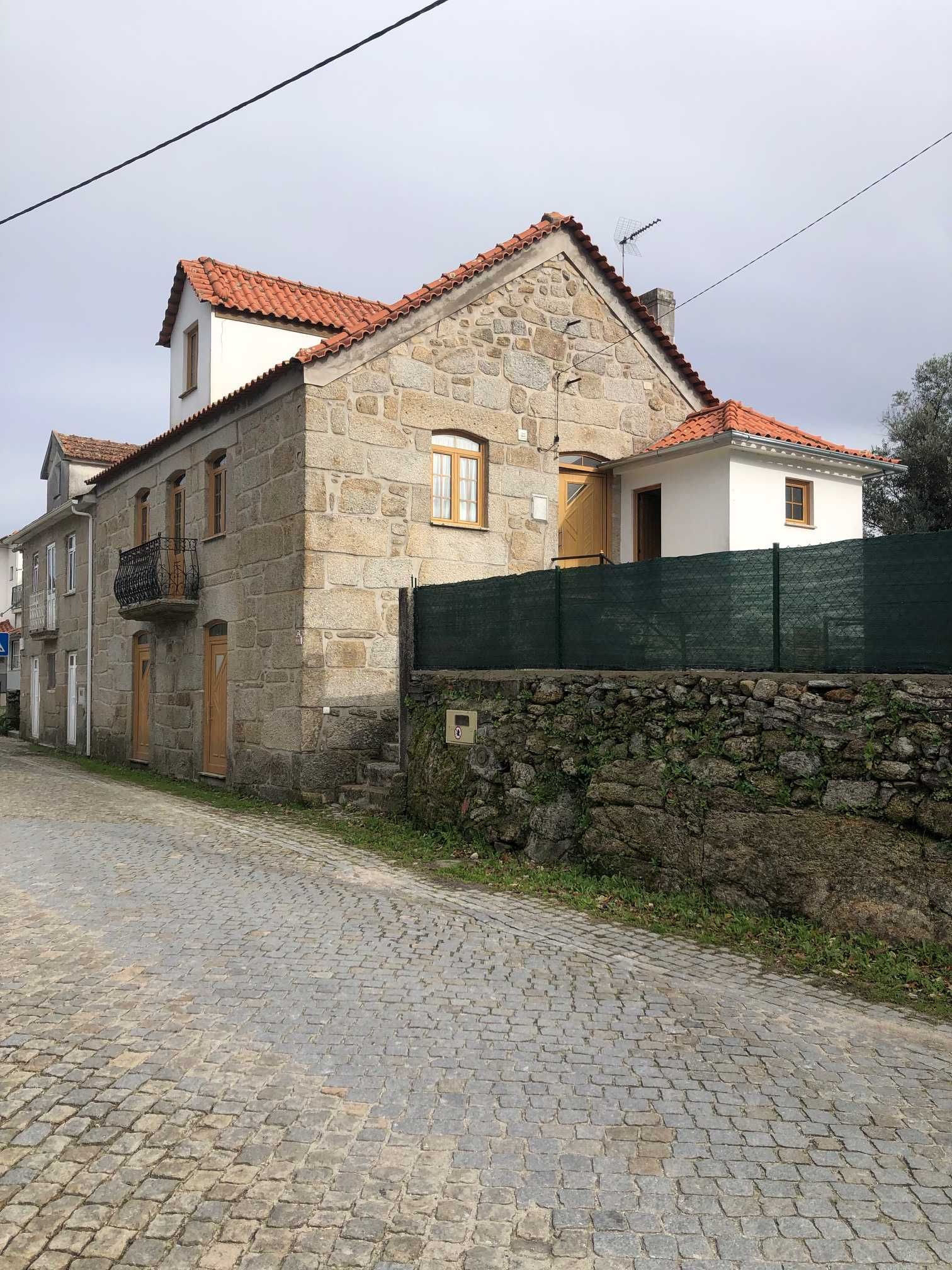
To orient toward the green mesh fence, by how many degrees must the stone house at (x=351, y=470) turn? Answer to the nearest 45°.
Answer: approximately 90° to its left

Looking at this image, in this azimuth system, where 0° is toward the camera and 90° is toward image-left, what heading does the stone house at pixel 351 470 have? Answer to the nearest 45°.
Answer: approximately 45°

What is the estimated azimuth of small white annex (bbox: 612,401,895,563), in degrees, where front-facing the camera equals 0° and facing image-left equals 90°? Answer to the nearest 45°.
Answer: approximately 45°

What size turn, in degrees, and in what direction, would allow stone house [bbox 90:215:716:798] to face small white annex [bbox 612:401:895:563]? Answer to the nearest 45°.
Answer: approximately 135° to its left

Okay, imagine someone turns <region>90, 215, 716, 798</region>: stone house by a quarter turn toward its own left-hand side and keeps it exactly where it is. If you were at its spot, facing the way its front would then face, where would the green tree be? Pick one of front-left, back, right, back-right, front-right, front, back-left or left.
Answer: left

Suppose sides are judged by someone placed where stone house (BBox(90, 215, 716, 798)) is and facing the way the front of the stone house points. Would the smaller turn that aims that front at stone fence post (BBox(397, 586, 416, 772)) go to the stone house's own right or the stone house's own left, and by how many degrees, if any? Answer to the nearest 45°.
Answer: approximately 45° to the stone house's own left

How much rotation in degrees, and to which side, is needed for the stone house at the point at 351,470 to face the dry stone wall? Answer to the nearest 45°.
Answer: approximately 90° to its left

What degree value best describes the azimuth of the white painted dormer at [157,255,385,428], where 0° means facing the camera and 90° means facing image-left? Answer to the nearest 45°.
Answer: approximately 45°

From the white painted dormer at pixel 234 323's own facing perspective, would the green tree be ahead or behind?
behind

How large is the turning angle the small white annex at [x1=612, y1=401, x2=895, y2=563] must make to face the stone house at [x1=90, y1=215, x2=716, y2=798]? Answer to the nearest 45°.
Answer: approximately 45° to its right

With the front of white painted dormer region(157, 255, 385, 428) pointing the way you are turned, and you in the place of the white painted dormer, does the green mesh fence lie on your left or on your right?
on your left

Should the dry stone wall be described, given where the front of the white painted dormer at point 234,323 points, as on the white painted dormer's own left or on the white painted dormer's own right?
on the white painted dormer's own left
